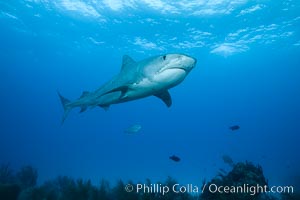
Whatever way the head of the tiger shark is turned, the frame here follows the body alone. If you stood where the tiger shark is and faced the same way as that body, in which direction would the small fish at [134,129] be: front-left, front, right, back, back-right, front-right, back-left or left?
back-left

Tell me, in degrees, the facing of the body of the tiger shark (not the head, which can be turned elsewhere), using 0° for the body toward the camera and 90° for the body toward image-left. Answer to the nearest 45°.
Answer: approximately 315°
